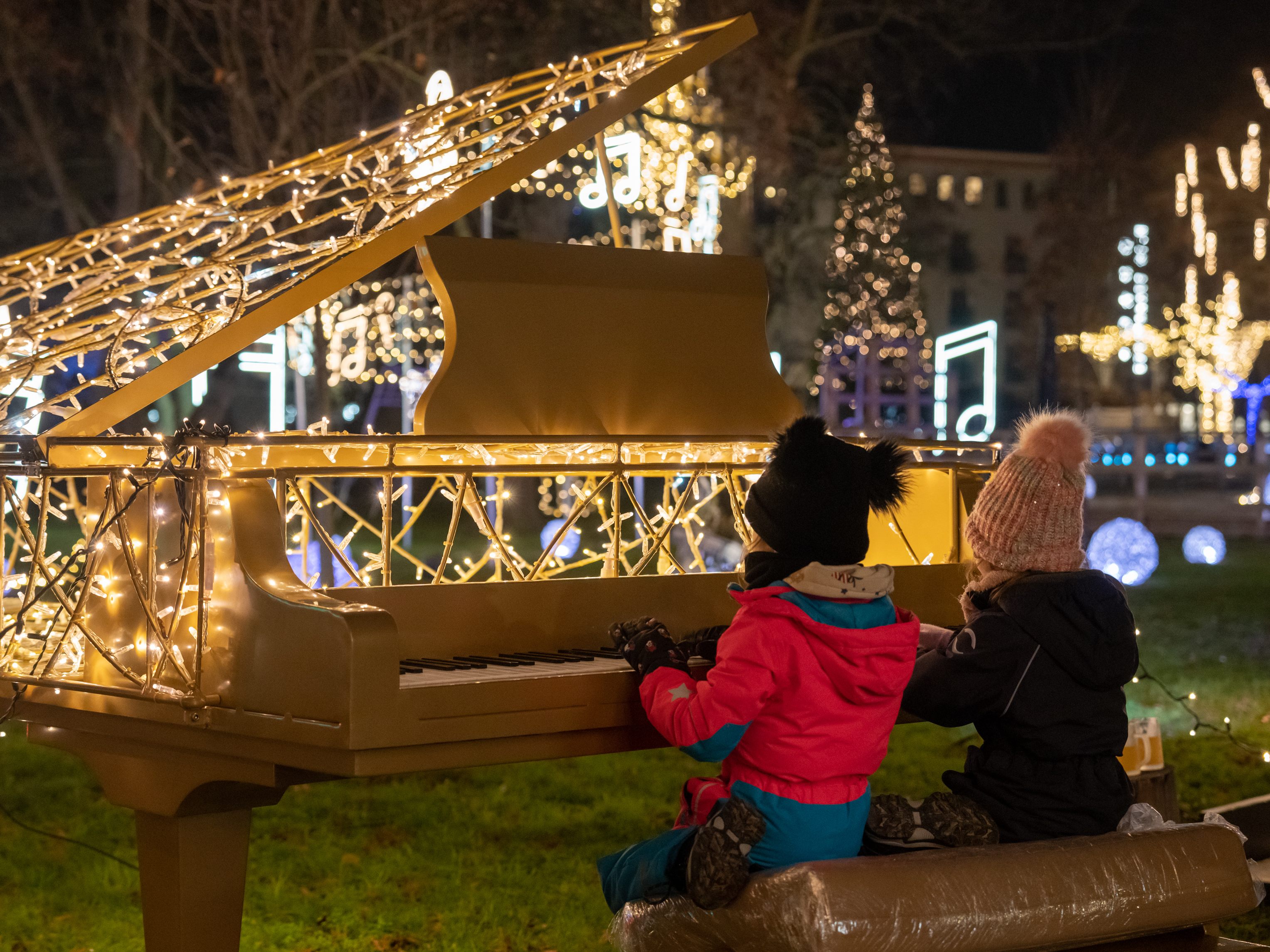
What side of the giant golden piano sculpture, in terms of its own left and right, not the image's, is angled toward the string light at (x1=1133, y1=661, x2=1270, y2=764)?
left

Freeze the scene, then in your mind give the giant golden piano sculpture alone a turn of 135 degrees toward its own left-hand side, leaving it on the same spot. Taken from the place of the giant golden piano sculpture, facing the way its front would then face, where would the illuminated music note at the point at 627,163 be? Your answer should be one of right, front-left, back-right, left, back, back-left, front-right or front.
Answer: front

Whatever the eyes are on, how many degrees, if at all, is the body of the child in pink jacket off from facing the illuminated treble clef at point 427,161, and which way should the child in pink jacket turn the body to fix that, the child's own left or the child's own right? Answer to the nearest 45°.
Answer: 0° — they already face it

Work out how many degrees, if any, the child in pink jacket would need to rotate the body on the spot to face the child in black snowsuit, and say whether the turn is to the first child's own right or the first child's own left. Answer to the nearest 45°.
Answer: approximately 90° to the first child's own right

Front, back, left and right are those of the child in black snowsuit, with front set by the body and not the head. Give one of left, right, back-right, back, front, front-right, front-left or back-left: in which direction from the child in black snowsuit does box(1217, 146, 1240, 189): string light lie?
front-right

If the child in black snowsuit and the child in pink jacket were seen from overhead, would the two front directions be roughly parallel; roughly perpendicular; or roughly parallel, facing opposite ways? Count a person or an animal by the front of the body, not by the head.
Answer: roughly parallel

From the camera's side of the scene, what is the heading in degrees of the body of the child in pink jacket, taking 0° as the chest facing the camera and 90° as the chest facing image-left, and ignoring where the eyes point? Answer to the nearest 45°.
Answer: approximately 135°

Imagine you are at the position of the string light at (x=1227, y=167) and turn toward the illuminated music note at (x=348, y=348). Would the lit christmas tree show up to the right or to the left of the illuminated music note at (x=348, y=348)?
right

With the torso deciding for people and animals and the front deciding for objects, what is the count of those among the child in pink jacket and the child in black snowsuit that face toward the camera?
0

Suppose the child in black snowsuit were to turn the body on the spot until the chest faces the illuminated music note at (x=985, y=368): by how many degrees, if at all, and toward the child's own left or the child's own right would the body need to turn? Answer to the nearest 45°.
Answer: approximately 45° to the child's own right

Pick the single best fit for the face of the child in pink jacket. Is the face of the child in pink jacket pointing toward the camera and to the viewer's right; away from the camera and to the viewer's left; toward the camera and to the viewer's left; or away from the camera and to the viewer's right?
away from the camera and to the viewer's left

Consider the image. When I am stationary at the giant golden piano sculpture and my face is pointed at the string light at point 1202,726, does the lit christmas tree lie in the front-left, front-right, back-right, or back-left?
front-left

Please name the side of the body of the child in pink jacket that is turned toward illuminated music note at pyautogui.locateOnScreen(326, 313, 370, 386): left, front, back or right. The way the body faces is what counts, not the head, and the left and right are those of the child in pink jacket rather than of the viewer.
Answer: front

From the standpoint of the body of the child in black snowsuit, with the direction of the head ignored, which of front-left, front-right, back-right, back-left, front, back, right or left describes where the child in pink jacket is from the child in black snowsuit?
left

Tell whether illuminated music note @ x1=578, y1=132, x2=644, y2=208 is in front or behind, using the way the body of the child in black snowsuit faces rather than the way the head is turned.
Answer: in front

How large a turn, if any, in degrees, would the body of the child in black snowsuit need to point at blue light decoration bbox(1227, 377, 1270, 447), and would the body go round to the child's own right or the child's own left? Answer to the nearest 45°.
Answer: approximately 45° to the child's own right

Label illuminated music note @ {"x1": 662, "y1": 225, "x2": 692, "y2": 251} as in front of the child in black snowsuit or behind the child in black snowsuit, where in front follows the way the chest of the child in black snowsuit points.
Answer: in front
